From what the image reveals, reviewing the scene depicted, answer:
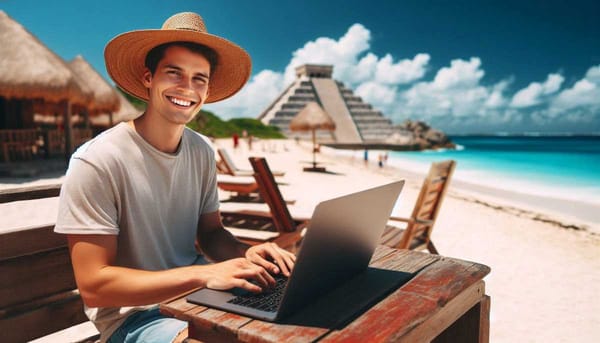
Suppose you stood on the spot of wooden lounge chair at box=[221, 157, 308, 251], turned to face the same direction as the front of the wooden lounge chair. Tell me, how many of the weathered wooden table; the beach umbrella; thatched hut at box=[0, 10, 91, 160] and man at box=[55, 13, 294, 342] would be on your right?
2

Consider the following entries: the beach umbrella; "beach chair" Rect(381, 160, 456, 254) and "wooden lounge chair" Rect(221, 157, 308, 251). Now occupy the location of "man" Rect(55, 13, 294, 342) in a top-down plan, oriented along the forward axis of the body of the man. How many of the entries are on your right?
0

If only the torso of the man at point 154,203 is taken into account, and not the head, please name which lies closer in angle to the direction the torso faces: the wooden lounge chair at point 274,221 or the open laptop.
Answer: the open laptop

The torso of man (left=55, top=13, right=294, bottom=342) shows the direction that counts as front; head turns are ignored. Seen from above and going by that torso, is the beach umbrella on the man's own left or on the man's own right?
on the man's own left

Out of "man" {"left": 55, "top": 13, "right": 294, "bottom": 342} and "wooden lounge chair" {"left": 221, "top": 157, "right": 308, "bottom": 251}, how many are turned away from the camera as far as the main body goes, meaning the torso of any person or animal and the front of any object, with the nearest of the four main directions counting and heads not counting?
0

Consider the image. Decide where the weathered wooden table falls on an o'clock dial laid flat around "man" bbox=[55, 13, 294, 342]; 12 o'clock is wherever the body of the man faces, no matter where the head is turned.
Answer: The weathered wooden table is roughly at 12 o'clock from the man.

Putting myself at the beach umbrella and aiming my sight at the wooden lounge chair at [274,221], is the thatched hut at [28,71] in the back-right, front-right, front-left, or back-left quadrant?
front-right

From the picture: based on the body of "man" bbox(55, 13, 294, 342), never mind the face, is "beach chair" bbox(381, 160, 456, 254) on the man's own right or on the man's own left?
on the man's own left

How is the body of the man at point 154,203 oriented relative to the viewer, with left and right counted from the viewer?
facing the viewer and to the right of the viewer

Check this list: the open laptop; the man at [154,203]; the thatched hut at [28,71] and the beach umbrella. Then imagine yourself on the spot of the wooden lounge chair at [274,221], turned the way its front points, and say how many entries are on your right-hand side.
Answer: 2

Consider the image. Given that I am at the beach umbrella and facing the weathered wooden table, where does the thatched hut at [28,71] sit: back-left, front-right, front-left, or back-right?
front-right

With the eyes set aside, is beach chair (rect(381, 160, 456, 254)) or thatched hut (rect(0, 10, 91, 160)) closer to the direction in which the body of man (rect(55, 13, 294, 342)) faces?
the beach chair
